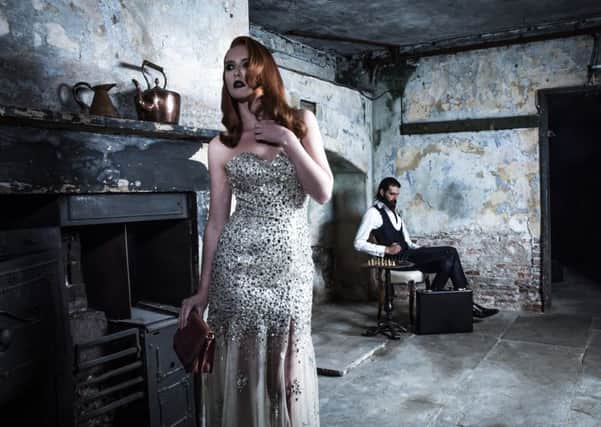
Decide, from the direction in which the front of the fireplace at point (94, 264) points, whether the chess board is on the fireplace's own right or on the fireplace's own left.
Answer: on the fireplace's own left

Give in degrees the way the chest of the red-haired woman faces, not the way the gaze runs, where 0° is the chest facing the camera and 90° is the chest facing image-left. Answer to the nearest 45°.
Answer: approximately 0°

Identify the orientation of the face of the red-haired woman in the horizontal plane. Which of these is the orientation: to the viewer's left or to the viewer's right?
to the viewer's left

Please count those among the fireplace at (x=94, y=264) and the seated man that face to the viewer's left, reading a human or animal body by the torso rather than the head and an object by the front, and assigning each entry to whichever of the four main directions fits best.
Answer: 0

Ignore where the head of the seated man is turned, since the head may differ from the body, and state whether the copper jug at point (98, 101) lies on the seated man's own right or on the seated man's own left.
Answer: on the seated man's own right

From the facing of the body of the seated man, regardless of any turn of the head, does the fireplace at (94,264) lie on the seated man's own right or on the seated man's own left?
on the seated man's own right

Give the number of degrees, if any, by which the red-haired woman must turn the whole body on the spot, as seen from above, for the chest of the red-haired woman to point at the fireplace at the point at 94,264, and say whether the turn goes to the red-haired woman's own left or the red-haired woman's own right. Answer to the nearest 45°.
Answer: approximately 135° to the red-haired woman's own right

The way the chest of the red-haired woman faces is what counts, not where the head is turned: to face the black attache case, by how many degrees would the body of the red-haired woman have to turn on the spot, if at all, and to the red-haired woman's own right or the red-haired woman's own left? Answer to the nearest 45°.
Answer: approximately 135° to the red-haired woman's own left
